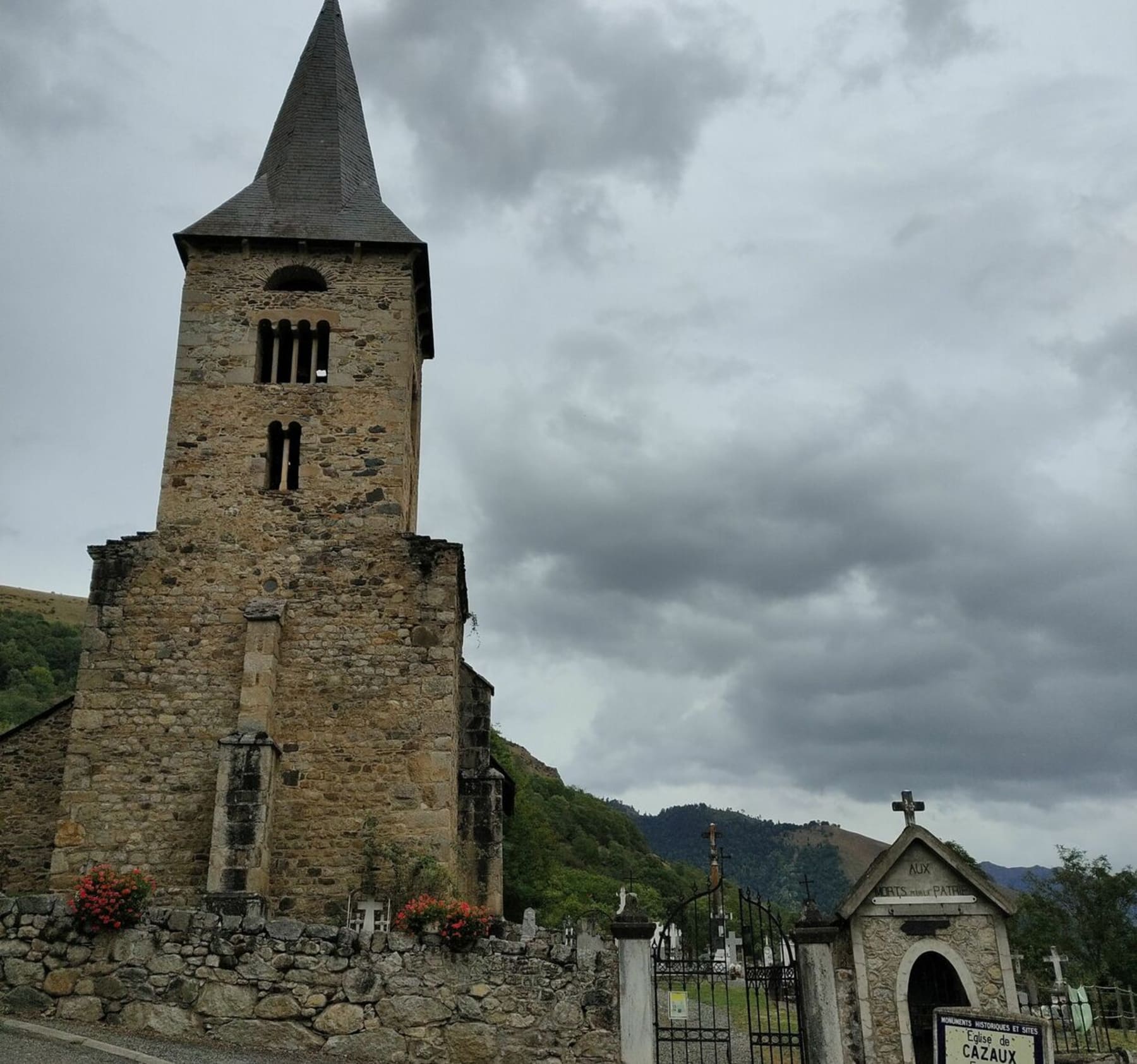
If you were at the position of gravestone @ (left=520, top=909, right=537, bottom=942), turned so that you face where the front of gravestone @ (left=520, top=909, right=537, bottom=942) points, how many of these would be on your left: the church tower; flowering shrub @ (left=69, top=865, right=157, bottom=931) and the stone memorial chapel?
1

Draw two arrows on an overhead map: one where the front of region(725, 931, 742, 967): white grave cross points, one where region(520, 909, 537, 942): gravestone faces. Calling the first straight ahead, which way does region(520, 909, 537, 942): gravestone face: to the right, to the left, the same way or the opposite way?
the same way

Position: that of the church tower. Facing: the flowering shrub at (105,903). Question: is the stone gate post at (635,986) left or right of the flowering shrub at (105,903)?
left

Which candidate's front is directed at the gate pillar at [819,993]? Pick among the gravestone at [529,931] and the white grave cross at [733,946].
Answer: the white grave cross

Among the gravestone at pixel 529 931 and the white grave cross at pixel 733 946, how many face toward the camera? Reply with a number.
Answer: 2

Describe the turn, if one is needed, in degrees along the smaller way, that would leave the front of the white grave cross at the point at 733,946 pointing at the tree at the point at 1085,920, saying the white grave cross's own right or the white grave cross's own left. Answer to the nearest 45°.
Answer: approximately 135° to the white grave cross's own left

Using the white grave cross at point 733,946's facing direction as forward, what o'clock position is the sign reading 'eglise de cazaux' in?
The sign reading 'eglise de cazaux' is roughly at 12 o'clock from the white grave cross.

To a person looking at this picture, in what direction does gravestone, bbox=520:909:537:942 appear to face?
facing the viewer

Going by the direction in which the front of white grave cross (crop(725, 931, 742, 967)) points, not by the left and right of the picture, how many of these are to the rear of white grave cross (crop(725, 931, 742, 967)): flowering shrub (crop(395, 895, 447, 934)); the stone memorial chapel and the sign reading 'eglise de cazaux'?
0

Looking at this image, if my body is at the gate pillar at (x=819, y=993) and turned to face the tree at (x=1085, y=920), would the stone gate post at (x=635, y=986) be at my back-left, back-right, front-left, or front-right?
back-left

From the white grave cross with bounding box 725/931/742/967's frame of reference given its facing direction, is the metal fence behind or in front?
in front

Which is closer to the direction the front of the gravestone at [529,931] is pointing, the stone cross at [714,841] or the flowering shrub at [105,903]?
the flowering shrub

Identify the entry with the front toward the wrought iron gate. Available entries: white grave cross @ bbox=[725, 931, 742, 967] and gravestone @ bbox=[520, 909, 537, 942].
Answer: the white grave cross
